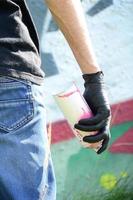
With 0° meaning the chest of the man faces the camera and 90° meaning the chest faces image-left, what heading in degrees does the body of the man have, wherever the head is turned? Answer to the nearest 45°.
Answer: approximately 180°
